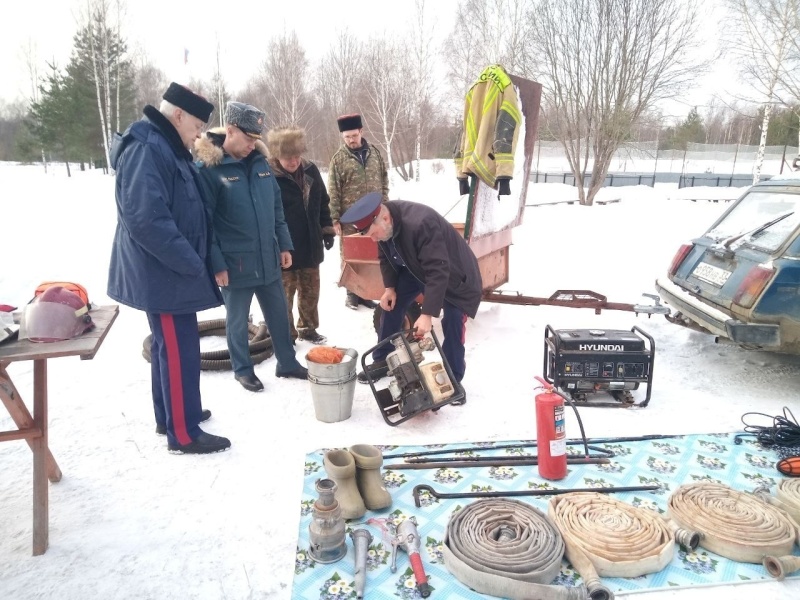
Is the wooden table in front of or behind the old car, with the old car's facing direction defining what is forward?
behind

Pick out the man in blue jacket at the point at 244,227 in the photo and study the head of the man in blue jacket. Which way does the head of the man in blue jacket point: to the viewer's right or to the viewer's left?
to the viewer's right

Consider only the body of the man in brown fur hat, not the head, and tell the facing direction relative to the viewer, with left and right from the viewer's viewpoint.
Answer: facing the viewer and to the right of the viewer

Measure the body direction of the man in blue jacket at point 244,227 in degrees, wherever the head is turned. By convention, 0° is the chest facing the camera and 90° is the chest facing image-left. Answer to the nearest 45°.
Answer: approximately 315°

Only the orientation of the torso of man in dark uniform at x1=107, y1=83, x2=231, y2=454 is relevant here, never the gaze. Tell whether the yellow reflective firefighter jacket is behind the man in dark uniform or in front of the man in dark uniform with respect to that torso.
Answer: in front

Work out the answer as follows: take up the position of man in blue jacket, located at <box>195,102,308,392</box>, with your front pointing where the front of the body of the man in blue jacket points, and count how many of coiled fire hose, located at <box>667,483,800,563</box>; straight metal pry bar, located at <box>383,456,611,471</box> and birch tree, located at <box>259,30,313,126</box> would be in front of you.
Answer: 2

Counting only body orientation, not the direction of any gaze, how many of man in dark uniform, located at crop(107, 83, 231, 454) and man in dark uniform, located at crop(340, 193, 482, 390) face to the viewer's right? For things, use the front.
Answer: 1

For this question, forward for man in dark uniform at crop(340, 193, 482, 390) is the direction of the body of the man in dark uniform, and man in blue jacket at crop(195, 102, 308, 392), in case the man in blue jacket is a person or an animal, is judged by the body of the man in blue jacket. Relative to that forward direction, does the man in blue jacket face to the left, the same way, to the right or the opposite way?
to the left

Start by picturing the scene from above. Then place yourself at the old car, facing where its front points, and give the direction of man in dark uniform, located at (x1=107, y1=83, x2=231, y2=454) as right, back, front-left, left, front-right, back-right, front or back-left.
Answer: back

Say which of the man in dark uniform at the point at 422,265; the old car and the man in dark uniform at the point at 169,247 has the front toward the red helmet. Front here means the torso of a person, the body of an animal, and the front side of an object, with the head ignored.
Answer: the man in dark uniform at the point at 422,265

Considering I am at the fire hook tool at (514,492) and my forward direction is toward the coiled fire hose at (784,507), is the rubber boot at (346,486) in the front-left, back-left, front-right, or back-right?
back-right

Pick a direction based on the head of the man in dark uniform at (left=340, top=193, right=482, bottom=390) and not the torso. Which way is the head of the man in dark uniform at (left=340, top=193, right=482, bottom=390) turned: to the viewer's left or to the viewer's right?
to the viewer's left

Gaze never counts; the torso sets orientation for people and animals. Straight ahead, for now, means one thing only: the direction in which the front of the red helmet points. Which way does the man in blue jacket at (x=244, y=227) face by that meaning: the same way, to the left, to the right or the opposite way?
to the left

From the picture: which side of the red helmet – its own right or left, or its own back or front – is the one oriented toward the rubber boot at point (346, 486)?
left

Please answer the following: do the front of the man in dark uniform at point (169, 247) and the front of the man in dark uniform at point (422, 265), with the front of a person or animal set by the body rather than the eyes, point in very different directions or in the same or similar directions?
very different directions

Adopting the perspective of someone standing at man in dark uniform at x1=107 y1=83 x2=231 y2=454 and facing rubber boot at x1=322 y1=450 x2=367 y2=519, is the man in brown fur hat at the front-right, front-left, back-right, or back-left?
back-left

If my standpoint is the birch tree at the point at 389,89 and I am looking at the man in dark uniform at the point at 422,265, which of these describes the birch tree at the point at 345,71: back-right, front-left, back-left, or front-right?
back-right

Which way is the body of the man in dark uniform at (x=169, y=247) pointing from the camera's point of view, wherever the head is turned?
to the viewer's right
